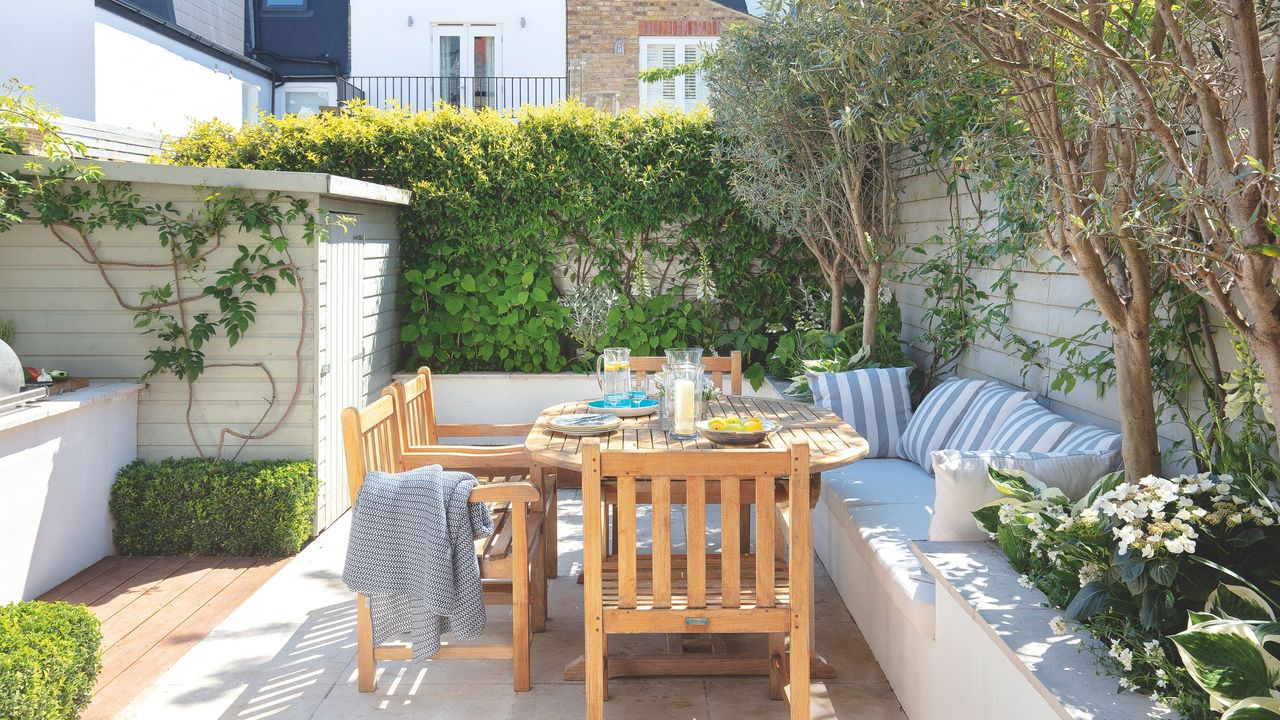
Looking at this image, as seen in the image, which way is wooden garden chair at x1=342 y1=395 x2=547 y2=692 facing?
to the viewer's right

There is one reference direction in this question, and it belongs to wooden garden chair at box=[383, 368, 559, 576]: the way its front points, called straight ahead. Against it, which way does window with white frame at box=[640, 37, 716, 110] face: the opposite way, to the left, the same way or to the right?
to the right

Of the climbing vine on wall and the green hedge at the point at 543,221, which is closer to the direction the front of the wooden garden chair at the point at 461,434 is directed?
the green hedge

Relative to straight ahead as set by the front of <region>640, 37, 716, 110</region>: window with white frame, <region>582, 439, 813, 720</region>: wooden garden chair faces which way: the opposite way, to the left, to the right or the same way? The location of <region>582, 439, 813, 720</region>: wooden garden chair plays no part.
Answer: the opposite way

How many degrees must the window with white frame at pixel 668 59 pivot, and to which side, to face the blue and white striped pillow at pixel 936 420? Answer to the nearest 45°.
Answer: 0° — it already faces it

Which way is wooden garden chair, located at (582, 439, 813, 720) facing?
away from the camera

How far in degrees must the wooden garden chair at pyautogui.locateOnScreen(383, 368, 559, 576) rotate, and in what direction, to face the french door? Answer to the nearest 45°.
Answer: approximately 90° to its left

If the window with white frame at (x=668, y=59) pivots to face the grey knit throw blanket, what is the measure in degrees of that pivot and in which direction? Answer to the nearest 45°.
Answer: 0° — it already faces it

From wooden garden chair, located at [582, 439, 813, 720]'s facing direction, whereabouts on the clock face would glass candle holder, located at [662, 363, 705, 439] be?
The glass candle holder is roughly at 12 o'clock from the wooden garden chair.

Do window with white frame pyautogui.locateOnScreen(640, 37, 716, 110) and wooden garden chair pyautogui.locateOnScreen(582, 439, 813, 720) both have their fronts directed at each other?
yes

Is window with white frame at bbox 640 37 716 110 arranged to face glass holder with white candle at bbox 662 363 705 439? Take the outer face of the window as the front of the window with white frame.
yes

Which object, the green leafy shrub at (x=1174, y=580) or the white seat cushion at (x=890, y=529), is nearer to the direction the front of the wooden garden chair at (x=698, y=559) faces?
the white seat cushion

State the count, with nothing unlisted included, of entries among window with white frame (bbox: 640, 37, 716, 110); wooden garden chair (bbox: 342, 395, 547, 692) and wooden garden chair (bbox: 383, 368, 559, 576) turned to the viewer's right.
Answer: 2

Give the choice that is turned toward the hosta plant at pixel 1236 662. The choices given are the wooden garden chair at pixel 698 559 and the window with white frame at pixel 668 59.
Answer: the window with white frame

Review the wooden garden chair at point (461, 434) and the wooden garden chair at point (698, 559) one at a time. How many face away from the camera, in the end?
1

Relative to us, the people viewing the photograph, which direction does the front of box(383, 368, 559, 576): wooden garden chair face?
facing to the right of the viewer
